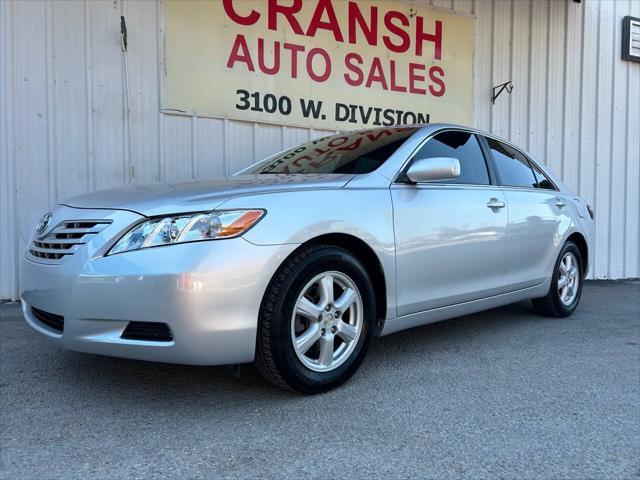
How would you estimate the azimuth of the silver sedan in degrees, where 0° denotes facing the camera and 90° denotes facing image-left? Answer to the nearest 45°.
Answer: approximately 45°
